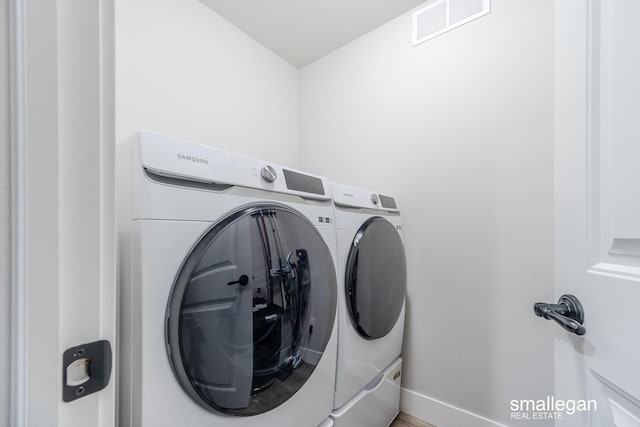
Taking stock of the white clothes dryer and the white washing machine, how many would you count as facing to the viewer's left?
0

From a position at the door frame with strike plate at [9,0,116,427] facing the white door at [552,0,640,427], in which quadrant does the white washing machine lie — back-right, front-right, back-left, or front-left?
front-left

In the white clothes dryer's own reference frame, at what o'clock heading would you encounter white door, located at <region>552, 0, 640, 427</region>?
The white door is roughly at 12 o'clock from the white clothes dryer.

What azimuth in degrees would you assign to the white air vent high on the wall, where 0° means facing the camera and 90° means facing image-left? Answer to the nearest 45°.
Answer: approximately 45°

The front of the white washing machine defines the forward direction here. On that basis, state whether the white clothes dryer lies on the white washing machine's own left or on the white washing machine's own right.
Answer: on the white washing machine's own left

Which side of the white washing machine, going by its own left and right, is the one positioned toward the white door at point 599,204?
front

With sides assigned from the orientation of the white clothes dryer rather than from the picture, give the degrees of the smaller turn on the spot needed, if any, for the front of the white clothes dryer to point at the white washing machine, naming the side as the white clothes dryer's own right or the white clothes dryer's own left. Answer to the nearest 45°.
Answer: approximately 90° to the white clothes dryer's own right

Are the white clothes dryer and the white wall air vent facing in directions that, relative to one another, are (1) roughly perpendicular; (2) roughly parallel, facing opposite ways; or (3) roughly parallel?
roughly perpendicular
